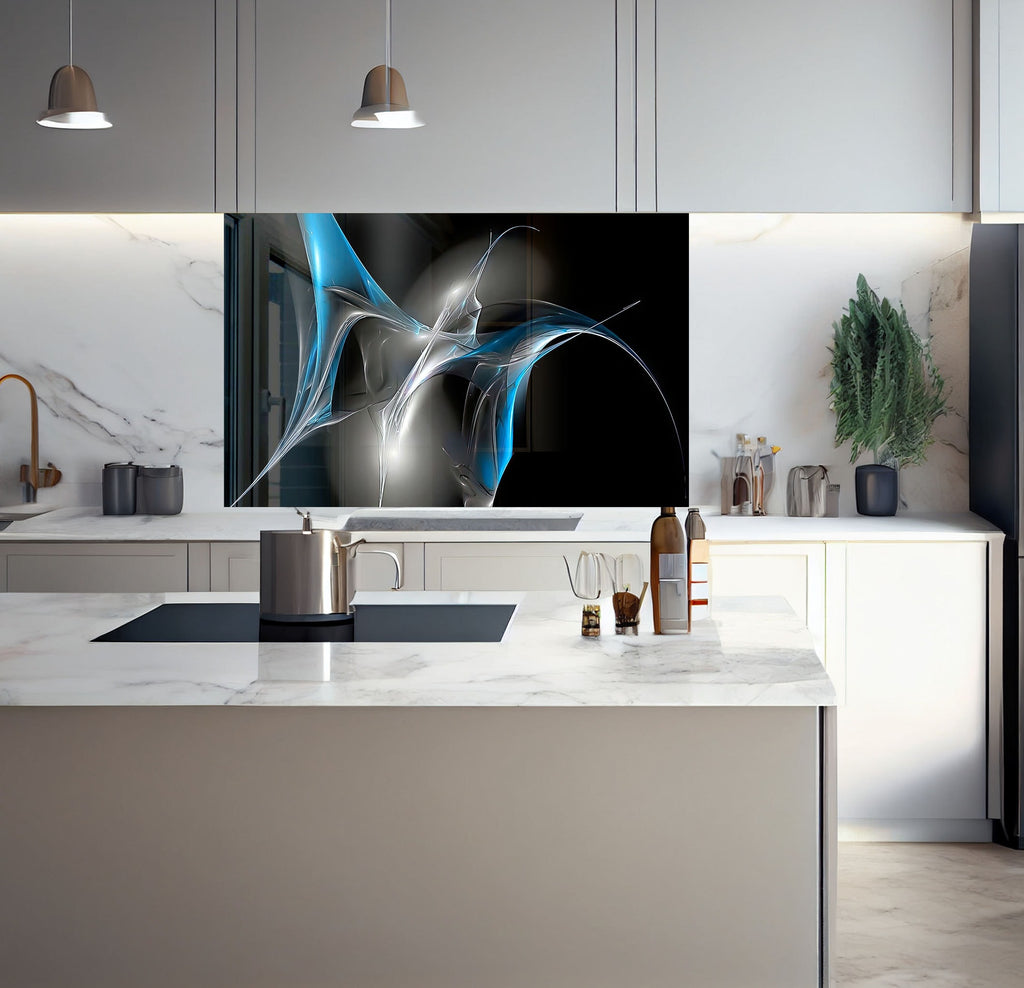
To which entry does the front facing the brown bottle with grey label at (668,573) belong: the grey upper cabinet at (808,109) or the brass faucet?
the grey upper cabinet

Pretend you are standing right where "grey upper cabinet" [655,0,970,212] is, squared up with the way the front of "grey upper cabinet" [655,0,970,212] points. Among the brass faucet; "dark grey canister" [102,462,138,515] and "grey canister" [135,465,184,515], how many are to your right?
3

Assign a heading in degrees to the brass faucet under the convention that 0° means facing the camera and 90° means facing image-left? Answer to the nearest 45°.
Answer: approximately 90°

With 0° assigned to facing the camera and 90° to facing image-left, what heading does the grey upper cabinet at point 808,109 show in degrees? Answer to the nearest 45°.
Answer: approximately 0°

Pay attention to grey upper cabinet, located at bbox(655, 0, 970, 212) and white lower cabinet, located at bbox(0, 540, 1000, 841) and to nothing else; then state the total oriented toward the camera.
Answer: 2

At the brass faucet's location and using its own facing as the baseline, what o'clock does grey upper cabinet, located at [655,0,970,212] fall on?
The grey upper cabinet is roughly at 7 o'clock from the brass faucet.

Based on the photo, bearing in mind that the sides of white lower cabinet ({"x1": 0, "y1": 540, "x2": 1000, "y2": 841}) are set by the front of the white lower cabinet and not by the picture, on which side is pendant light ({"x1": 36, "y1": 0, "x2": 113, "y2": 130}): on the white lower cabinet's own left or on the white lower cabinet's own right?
on the white lower cabinet's own right

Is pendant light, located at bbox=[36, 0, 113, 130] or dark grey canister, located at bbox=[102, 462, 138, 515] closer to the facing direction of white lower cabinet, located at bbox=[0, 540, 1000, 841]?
the pendant light

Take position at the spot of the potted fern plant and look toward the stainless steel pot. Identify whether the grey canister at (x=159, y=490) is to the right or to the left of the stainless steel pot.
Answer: right

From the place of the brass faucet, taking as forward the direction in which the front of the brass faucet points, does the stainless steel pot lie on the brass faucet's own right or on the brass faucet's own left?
on the brass faucet's own left
